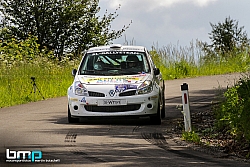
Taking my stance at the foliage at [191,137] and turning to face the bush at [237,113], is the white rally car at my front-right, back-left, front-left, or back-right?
back-left

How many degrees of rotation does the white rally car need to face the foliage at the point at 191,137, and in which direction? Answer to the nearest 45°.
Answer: approximately 45° to its left

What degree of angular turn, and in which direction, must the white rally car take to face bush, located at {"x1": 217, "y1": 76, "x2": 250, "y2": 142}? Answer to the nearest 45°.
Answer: approximately 45° to its left

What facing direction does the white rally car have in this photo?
toward the camera

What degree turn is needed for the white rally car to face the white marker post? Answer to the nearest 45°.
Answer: approximately 45° to its left
